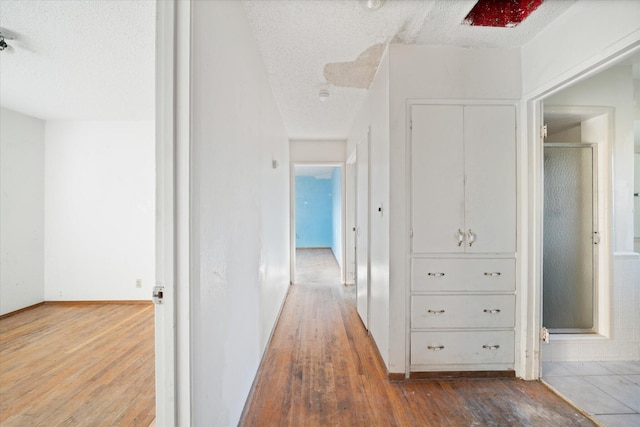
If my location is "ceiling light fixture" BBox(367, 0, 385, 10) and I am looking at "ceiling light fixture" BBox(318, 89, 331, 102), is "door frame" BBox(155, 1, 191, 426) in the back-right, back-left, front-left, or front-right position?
back-left

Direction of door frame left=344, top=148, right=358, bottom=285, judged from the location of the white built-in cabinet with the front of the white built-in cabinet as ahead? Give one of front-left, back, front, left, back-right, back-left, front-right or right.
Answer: back-right

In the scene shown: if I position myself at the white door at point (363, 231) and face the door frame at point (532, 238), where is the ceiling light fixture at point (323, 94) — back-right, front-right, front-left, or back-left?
back-right

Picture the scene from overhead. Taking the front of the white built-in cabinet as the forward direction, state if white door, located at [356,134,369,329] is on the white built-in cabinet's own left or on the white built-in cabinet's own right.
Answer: on the white built-in cabinet's own right

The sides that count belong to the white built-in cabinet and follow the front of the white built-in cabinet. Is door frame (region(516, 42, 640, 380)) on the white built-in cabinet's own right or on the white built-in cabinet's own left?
on the white built-in cabinet's own left
